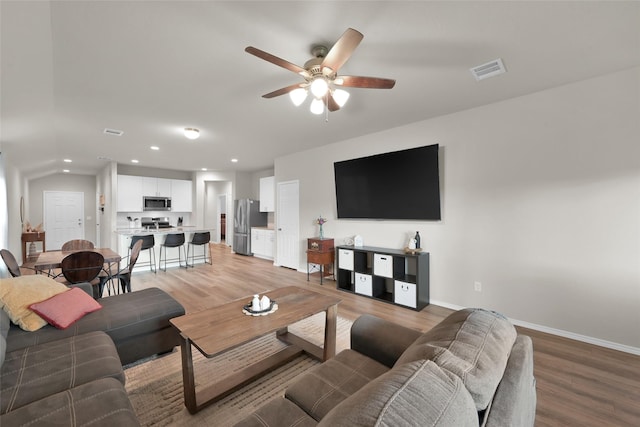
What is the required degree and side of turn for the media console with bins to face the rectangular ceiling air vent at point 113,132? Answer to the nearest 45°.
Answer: approximately 45° to its right

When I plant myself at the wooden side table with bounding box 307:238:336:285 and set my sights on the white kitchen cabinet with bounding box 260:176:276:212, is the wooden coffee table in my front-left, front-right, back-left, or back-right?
back-left

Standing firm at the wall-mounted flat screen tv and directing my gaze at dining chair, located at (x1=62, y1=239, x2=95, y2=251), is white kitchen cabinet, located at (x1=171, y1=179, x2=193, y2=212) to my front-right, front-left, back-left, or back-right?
front-right

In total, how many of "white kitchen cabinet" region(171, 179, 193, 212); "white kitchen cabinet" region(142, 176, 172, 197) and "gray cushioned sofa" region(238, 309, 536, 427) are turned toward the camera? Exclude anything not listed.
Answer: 2

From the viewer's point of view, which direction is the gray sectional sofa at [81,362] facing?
to the viewer's right

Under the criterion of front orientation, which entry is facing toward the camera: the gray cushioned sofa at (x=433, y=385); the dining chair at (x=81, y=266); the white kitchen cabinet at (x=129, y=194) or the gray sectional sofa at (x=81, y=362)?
the white kitchen cabinet

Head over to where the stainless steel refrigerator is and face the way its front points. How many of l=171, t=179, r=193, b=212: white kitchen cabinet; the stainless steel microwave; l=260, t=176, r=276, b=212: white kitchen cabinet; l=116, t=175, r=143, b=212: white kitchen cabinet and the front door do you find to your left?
1

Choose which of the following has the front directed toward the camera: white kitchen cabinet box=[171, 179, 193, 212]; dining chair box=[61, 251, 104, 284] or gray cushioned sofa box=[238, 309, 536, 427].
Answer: the white kitchen cabinet

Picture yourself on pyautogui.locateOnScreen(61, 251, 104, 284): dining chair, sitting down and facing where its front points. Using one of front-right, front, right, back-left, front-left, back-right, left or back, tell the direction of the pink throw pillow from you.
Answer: back

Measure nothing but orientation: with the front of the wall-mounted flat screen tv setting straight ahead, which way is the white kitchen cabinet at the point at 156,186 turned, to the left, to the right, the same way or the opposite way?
to the left

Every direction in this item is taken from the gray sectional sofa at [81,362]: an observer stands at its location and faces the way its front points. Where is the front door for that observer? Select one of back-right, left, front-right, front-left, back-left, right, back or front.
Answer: left

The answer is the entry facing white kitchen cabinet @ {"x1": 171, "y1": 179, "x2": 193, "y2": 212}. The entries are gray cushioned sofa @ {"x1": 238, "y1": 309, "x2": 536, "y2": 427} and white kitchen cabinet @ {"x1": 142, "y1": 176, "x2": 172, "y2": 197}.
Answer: the gray cushioned sofa

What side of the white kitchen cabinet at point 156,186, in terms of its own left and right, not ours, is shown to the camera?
front

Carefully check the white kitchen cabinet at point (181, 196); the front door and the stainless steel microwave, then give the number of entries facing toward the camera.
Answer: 3

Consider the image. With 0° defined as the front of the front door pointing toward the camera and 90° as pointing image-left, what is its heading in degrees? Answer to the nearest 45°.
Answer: approximately 0°

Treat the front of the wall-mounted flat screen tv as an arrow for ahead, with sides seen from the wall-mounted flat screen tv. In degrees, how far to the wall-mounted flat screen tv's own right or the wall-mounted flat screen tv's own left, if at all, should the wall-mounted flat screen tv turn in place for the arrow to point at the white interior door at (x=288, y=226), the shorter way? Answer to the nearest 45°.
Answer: approximately 90° to the wall-mounted flat screen tv's own right

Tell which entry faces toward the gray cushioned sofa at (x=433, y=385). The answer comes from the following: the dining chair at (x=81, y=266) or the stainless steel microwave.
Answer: the stainless steel microwave

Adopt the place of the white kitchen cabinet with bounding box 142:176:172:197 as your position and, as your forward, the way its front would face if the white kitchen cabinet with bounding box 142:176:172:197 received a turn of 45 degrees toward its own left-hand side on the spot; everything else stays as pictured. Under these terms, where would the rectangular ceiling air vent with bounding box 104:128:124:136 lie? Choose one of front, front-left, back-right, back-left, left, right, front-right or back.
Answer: front-right

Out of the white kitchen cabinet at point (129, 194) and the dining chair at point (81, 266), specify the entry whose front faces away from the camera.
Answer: the dining chair

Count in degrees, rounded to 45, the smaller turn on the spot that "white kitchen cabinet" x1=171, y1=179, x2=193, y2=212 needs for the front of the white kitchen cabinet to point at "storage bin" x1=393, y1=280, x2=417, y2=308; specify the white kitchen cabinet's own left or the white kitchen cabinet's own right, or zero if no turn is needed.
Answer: approximately 45° to the white kitchen cabinet's own left

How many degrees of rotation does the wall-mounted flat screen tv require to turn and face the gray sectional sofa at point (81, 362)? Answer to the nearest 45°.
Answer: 0° — it already faces it

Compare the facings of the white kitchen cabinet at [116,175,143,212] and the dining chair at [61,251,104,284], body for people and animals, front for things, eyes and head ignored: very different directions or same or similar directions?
very different directions

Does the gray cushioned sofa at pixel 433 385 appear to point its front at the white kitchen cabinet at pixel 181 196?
yes

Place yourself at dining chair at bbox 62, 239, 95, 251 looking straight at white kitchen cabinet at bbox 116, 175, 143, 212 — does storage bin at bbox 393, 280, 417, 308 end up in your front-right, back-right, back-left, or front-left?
back-right

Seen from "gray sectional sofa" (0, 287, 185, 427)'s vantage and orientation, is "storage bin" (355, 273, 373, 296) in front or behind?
in front
